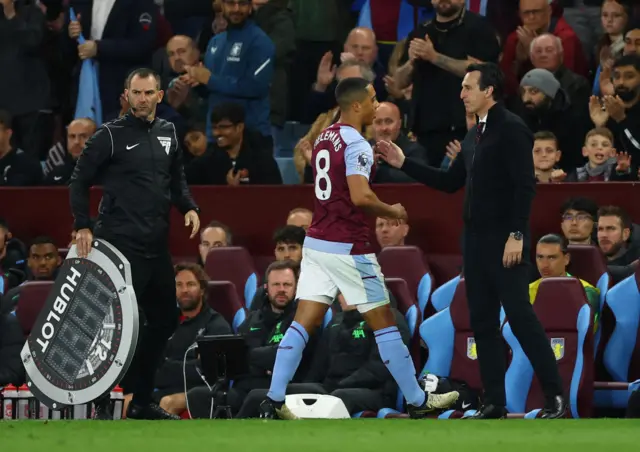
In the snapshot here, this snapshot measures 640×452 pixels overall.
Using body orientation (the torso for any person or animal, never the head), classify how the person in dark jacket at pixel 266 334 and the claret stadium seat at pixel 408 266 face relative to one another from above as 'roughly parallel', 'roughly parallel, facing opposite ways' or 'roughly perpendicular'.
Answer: roughly parallel

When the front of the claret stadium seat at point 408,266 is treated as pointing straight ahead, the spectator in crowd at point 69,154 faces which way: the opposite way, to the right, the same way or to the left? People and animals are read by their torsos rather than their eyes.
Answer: the same way

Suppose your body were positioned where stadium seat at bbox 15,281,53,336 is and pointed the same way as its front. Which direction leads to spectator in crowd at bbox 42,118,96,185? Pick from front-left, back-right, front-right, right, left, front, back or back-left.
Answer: back

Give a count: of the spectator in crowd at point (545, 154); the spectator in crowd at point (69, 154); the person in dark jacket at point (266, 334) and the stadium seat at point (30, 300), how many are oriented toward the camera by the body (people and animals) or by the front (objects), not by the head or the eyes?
4

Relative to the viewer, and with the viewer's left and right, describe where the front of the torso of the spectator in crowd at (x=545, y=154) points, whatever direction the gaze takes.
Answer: facing the viewer

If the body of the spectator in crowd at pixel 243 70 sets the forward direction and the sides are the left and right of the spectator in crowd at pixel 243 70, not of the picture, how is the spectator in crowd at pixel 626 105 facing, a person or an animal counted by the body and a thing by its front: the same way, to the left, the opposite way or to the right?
the same way

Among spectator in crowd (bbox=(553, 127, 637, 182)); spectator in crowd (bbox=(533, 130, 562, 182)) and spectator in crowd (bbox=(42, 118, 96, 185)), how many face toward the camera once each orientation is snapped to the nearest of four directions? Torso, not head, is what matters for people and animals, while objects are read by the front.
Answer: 3

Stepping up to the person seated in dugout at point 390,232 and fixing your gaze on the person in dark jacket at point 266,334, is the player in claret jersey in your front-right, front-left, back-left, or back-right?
front-left

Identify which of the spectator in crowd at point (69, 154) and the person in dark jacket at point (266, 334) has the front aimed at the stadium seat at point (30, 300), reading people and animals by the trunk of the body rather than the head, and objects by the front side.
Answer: the spectator in crowd

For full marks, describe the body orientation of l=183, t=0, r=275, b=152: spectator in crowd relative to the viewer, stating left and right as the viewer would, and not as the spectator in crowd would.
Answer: facing the viewer and to the left of the viewer

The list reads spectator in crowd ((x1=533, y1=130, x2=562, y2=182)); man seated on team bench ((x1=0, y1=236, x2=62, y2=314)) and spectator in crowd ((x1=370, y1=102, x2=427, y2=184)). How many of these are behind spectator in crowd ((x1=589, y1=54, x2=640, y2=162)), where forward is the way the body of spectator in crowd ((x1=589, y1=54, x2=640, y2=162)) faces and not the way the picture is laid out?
0

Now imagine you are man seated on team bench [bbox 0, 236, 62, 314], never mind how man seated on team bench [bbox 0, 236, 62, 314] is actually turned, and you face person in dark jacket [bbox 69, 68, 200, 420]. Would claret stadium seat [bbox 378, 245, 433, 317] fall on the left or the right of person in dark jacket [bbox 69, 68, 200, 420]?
left

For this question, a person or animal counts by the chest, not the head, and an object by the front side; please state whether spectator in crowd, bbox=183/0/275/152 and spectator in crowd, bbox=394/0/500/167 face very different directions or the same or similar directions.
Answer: same or similar directions

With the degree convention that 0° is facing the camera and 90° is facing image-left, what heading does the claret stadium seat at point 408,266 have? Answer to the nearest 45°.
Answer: approximately 0°

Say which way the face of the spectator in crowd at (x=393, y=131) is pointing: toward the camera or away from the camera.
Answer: toward the camera
